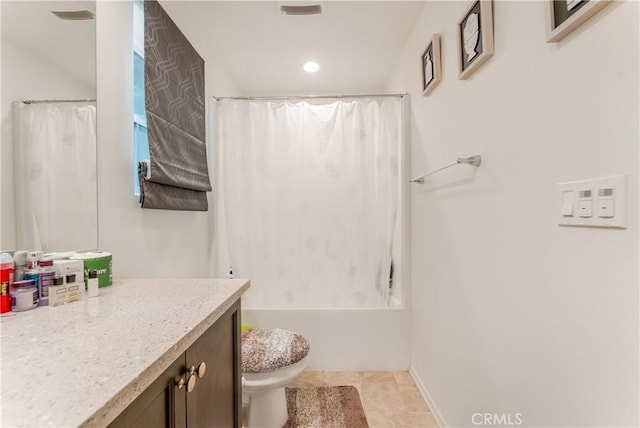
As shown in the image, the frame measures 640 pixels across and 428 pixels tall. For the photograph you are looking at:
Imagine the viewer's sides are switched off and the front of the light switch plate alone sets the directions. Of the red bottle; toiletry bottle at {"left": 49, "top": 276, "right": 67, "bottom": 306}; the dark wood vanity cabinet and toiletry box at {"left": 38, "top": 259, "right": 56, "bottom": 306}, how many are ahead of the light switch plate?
4

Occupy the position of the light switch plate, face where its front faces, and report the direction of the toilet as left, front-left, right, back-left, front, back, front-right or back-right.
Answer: front-right

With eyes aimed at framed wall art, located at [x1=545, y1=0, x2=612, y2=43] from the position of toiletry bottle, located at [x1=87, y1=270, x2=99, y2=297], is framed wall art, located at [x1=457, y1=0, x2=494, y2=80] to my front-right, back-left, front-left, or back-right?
front-left

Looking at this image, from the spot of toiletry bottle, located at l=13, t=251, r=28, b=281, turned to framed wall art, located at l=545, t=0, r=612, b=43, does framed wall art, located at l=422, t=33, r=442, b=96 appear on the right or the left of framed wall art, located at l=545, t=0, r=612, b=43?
left

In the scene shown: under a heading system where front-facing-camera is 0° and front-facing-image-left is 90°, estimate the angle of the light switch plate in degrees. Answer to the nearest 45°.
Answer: approximately 45°

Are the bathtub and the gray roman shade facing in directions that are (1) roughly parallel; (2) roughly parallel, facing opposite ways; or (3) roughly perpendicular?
roughly perpendicular

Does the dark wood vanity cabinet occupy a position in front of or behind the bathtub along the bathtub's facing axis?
in front

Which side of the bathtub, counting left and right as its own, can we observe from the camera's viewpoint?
front
